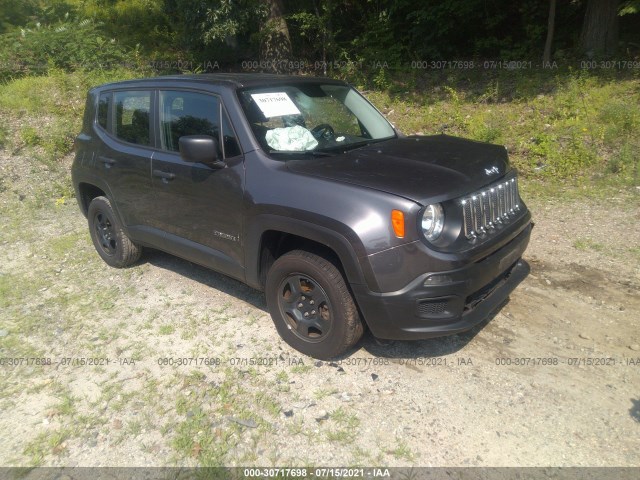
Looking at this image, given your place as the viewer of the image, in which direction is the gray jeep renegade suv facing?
facing the viewer and to the right of the viewer

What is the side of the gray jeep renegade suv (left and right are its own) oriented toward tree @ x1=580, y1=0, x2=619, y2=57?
left
